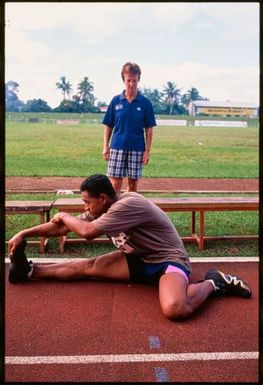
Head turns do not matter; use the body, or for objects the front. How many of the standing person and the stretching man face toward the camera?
1

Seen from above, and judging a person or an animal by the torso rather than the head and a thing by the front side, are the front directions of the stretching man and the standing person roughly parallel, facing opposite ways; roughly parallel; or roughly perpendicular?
roughly perpendicular

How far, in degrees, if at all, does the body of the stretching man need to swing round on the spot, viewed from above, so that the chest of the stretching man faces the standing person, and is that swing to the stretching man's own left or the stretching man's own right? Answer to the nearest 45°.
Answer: approximately 90° to the stretching man's own right

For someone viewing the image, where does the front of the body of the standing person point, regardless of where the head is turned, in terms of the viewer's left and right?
facing the viewer

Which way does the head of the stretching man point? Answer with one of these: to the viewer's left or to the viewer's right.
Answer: to the viewer's left

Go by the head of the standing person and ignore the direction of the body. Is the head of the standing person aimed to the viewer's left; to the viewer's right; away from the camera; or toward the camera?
toward the camera

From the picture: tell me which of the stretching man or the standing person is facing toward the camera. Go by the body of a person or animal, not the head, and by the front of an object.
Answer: the standing person

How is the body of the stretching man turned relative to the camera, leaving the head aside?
to the viewer's left
